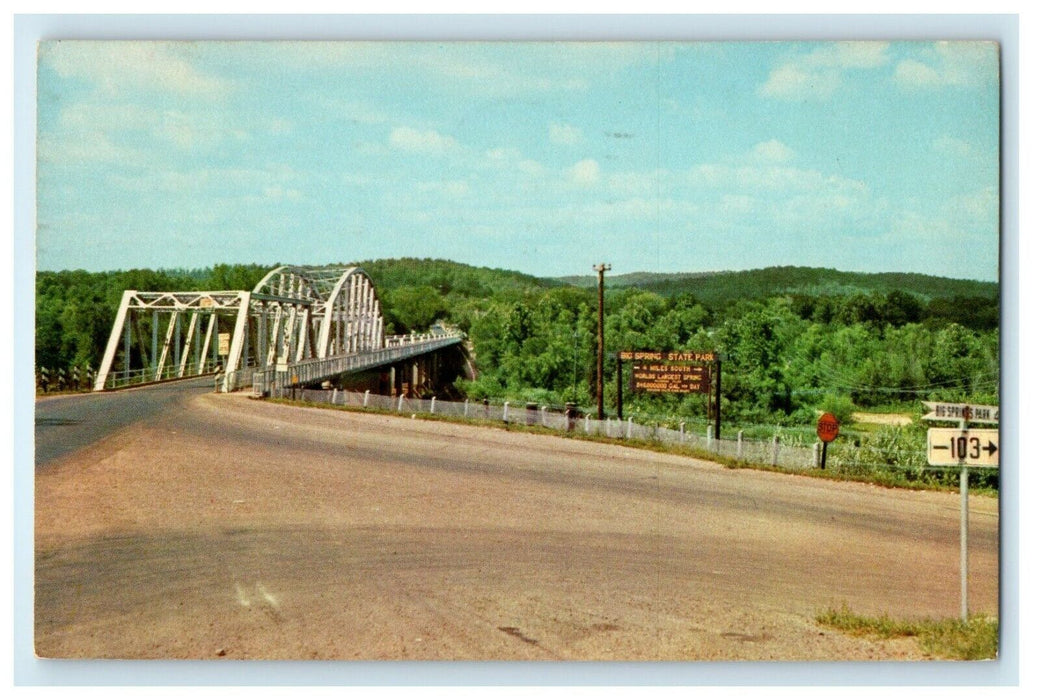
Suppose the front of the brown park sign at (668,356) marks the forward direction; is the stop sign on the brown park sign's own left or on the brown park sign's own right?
on the brown park sign's own left

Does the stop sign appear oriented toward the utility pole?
no

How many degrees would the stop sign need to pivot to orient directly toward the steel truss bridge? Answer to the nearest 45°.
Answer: approximately 90° to its right

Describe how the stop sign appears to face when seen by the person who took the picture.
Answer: facing the viewer

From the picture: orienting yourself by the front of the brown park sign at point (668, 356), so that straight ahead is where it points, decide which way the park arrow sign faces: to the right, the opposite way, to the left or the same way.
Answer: the same way

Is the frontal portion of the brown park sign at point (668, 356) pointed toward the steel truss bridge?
no

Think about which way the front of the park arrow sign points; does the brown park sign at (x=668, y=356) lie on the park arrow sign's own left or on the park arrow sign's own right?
on the park arrow sign's own right

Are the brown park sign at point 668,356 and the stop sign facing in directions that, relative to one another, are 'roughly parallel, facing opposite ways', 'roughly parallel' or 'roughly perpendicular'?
roughly parallel

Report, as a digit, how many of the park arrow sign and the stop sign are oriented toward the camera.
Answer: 2

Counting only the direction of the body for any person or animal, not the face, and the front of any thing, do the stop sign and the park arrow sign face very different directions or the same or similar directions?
same or similar directions

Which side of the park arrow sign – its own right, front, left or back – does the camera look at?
front

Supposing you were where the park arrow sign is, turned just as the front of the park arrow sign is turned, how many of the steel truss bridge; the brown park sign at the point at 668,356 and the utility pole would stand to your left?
0

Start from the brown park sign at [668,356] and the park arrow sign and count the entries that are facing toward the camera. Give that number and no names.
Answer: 2
